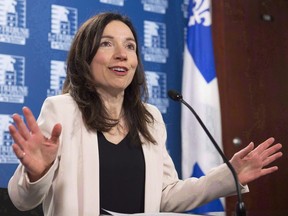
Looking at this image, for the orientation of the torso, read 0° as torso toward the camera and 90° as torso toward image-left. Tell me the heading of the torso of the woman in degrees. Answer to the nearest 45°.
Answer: approximately 315°

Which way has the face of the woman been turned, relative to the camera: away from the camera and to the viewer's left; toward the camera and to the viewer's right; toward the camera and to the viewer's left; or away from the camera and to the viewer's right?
toward the camera and to the viewer's right

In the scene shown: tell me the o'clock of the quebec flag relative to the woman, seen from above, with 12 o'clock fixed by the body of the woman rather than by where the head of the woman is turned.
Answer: The quebec flag is roughly at 8 o'clock from the woman.
